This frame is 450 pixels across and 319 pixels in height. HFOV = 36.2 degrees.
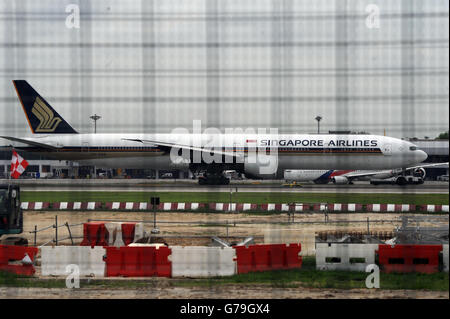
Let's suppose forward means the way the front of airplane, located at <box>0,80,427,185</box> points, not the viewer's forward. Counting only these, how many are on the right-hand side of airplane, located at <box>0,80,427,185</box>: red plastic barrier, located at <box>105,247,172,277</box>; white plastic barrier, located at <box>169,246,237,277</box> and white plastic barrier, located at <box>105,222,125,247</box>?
3

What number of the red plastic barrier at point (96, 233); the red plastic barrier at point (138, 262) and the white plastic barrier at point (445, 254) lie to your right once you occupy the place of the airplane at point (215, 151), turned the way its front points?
3

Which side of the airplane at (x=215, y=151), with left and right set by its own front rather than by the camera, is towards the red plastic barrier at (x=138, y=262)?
right

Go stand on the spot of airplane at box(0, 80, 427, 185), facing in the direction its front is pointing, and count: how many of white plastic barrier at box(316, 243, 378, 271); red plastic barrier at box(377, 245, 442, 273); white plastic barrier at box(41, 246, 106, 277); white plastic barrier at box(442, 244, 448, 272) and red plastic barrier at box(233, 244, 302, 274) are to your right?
5

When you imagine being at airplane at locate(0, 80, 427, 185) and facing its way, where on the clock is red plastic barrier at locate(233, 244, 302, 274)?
The red plastic barrier is roughly at 3 o'clock from the airplane.

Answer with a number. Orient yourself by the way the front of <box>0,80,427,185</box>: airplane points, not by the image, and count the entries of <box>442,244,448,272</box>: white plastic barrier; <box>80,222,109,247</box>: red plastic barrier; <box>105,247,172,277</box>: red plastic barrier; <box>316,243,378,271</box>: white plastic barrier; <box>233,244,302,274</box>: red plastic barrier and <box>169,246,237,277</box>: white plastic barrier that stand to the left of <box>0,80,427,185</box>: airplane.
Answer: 0

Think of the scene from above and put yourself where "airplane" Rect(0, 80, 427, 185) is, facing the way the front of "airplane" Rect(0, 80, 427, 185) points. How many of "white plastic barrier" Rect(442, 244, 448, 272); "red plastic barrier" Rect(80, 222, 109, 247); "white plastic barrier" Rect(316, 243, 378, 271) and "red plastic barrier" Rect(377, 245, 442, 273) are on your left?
0

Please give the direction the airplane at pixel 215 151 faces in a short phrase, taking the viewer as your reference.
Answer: facing to the right of the viewer

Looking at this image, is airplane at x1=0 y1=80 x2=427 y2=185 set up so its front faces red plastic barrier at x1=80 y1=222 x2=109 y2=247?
no

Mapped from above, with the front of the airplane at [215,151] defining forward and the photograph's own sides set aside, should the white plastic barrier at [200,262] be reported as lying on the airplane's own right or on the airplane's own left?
on the airplane's own right

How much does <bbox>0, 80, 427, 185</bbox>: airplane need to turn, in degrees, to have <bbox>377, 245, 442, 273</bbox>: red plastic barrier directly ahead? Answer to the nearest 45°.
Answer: approximately 90° to its right

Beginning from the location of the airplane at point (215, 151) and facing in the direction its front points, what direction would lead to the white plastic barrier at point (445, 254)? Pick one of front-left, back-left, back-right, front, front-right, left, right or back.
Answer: right

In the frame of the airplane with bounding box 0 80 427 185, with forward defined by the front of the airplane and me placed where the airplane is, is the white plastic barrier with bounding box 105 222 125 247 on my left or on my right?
on my right

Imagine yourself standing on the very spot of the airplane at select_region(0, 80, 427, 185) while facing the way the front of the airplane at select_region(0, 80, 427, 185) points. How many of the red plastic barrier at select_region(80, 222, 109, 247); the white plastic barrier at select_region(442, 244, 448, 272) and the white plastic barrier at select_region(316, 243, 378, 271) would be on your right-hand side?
3
